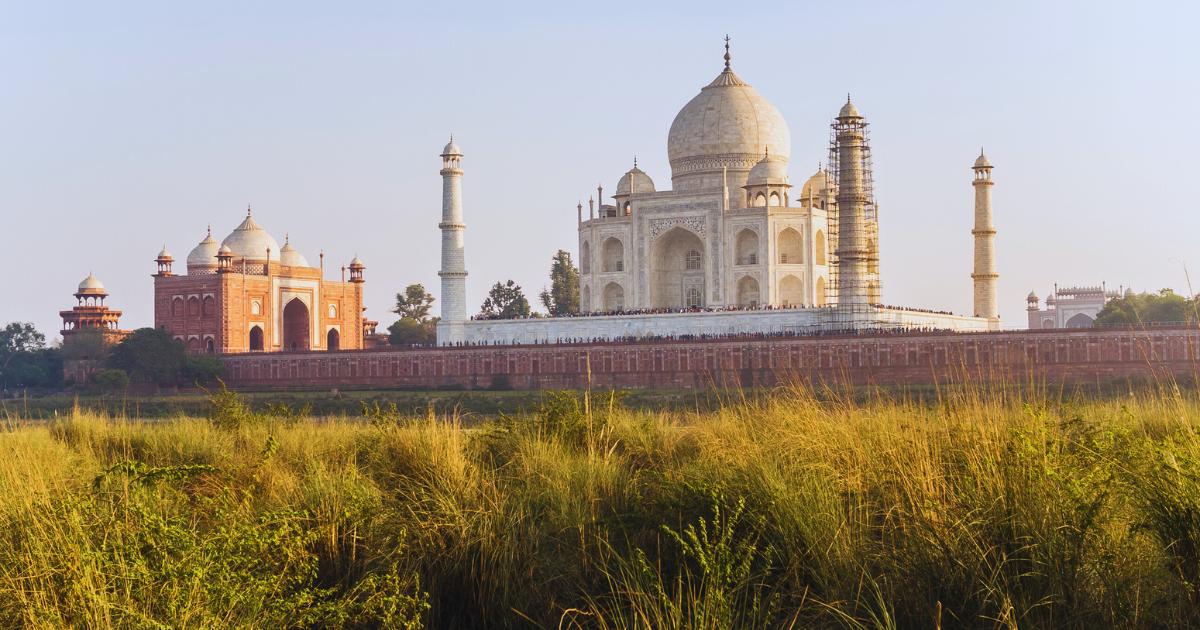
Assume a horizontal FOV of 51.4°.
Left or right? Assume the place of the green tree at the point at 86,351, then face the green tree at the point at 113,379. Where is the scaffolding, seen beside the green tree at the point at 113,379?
left

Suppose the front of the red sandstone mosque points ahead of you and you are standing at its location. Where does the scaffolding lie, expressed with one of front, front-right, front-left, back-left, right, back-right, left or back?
front

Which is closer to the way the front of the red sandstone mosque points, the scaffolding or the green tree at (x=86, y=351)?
the scaffolding

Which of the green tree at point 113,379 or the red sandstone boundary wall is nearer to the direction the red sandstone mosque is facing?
the red sandstone boundary wall

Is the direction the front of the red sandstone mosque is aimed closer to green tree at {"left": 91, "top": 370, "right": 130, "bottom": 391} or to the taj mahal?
the taj mahal

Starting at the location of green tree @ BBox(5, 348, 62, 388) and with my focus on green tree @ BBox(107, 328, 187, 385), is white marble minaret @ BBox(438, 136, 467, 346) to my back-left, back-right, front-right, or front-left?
front-left

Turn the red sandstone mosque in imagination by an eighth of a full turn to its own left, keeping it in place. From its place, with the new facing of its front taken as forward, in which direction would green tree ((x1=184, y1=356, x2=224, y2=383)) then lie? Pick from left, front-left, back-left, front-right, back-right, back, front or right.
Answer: right

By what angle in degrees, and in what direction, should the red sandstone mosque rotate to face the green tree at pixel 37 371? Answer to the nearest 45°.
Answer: approximately 135° to its right

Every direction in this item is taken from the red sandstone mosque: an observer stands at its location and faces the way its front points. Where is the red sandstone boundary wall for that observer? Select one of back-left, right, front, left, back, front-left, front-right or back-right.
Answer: front

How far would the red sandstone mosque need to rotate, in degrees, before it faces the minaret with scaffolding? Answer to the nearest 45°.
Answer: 0° — it already faces it

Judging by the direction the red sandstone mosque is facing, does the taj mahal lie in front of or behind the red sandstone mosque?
in front

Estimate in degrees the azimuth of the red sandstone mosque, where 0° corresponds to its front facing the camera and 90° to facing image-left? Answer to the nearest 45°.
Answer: approximately 315°

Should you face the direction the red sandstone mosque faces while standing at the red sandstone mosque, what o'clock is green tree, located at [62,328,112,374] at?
The green tree is roughly at 4 o'clock from the red sandstone mosque.

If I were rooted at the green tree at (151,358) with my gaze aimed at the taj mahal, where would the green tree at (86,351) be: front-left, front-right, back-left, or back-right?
back-left

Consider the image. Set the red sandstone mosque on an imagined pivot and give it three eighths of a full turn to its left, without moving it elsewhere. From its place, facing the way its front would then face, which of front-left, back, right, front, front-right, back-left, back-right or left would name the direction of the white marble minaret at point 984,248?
back-right

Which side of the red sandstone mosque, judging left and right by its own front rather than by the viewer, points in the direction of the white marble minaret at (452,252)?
front

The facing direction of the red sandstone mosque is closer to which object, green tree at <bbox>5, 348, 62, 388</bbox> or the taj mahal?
the taj mahal
